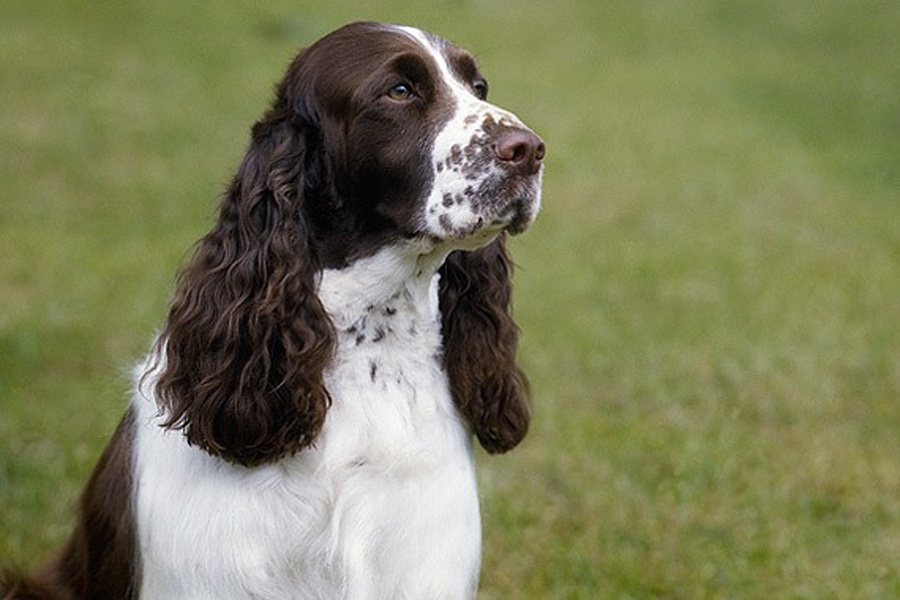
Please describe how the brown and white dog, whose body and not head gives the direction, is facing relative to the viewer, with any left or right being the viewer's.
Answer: facing the viewer and to the right of the viewer
